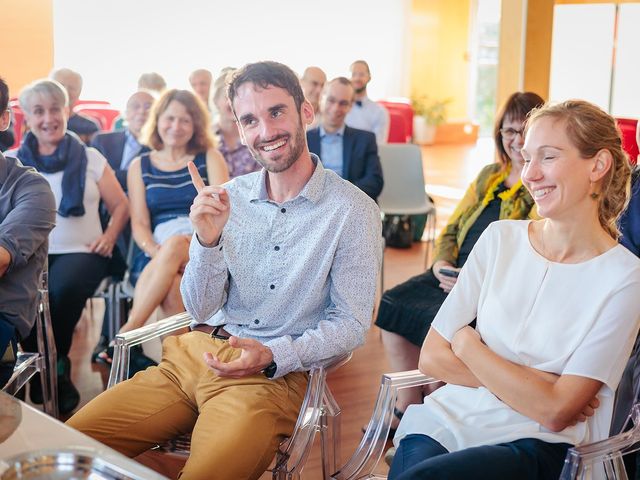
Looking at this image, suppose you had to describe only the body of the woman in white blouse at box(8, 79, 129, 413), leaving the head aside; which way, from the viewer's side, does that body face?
toward the camera

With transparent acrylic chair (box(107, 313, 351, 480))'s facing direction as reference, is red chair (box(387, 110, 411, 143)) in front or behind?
behind

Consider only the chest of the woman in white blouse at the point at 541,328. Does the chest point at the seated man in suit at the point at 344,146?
no

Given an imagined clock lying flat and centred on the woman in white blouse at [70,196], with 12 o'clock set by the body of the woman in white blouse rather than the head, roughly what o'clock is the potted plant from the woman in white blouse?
The potted plant is roughly at 7 o'clock from the woman in white blouse.

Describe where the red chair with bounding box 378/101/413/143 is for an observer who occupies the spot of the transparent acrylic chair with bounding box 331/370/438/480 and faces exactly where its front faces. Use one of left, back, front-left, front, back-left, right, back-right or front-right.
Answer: back-right

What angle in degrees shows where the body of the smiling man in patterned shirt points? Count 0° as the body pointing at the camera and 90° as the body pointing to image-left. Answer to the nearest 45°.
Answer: approximately 45°

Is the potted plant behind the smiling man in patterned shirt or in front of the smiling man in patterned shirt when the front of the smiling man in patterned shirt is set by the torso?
behind

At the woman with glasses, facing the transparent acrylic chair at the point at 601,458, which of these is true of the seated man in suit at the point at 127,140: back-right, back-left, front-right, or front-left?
back-right

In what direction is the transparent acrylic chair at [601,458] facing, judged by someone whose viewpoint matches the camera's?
facing the viewer and to the left of the viewer

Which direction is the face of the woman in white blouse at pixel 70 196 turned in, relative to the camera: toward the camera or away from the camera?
toward the camera

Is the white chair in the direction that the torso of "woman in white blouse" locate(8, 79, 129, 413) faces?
no

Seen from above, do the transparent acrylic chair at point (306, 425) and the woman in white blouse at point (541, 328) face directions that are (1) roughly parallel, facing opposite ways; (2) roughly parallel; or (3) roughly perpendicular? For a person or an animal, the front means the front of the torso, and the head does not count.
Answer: roughly parallel

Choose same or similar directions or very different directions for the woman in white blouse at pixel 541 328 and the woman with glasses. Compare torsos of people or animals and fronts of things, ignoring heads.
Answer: same or similar directions

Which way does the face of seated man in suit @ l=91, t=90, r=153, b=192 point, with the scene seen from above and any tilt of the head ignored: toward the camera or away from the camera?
toward the camera

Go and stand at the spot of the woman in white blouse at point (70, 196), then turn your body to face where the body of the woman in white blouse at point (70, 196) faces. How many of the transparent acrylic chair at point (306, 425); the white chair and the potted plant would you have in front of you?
1
